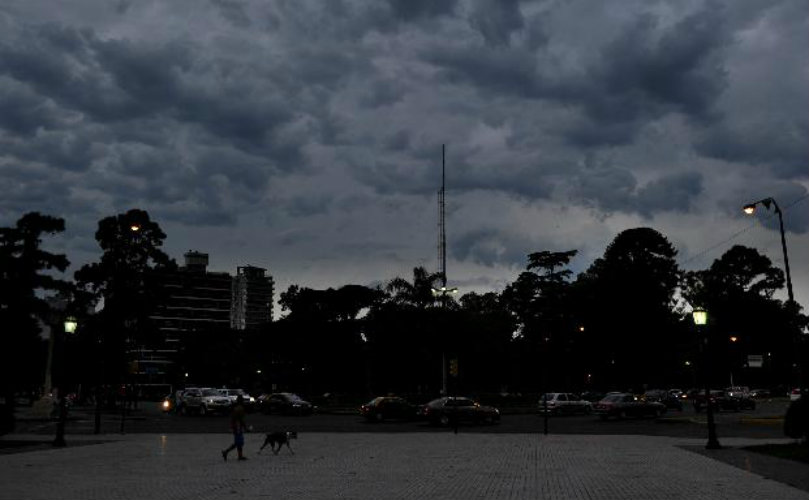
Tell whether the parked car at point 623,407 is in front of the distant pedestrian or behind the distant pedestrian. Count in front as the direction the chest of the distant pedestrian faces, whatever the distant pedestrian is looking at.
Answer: in front

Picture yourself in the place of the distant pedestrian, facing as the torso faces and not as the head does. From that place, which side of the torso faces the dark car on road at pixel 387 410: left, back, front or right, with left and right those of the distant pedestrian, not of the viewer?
left

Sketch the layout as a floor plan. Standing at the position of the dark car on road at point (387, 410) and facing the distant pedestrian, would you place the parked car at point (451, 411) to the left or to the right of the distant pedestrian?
left

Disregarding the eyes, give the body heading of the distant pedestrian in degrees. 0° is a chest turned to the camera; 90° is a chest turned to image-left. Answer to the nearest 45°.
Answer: approximately 270°

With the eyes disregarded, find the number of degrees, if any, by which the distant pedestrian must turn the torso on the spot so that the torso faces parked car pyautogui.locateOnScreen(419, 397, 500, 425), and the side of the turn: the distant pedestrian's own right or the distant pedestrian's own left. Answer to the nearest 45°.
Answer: approximately 45° to the distant pedestrian's own left
